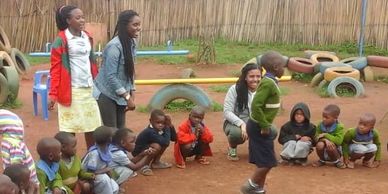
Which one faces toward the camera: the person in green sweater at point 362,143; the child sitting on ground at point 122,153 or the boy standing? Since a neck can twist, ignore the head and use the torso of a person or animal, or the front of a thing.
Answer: the person in green sweater at point 362,143

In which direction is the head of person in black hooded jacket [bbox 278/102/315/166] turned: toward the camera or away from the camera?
toward the camera

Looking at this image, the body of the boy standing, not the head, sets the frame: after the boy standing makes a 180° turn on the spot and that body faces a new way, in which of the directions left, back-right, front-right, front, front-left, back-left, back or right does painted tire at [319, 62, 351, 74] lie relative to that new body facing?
right

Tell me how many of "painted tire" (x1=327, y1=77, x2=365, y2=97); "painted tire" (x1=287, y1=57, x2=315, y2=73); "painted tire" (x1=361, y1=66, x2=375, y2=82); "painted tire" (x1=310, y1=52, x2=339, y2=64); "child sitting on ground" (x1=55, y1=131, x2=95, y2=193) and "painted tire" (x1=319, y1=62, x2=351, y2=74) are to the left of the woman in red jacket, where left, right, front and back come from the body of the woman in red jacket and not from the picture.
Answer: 5

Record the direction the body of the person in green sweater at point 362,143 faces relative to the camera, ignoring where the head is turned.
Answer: toward the camera

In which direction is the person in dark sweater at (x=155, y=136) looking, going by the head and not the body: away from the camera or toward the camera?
toward the camera

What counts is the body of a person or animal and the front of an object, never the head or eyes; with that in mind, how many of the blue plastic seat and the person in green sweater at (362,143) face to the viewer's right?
0

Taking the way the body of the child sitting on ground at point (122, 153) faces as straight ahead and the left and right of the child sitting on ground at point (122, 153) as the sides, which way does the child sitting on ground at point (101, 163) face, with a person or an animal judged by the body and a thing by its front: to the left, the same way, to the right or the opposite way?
the same way

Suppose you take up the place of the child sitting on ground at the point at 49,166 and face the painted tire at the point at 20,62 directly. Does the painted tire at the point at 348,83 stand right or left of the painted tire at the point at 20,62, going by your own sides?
right

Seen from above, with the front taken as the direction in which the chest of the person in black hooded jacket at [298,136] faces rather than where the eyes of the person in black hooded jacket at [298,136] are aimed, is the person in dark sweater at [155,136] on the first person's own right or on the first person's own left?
on the first person's own right
